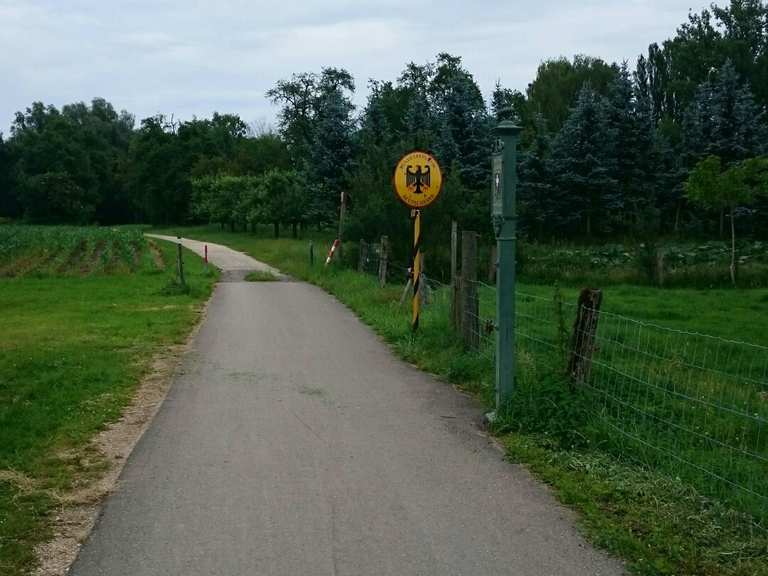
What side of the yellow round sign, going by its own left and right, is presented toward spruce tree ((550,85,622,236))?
back

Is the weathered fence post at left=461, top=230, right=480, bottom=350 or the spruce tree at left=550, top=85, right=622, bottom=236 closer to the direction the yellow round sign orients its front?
the weathered fence post

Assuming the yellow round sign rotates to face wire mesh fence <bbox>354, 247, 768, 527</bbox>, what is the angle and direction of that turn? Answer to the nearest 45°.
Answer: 0° — it already faces it

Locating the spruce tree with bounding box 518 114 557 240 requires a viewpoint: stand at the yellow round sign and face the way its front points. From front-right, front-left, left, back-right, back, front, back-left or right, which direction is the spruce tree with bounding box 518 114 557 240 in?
back

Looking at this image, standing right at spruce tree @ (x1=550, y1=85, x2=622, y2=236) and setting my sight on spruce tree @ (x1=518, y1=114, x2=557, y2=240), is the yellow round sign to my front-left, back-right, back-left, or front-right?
front-left

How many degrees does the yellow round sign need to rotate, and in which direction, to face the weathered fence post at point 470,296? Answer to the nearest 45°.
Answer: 0° — it already faces it

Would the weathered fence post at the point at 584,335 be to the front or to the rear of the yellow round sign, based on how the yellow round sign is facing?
to the front

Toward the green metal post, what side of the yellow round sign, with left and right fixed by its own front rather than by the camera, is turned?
front

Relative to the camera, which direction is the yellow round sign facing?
toward the camera

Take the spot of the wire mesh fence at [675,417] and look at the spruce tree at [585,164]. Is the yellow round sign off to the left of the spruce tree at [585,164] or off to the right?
left

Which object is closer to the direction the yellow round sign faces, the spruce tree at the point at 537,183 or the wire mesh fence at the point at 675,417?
the wire mesh fence
